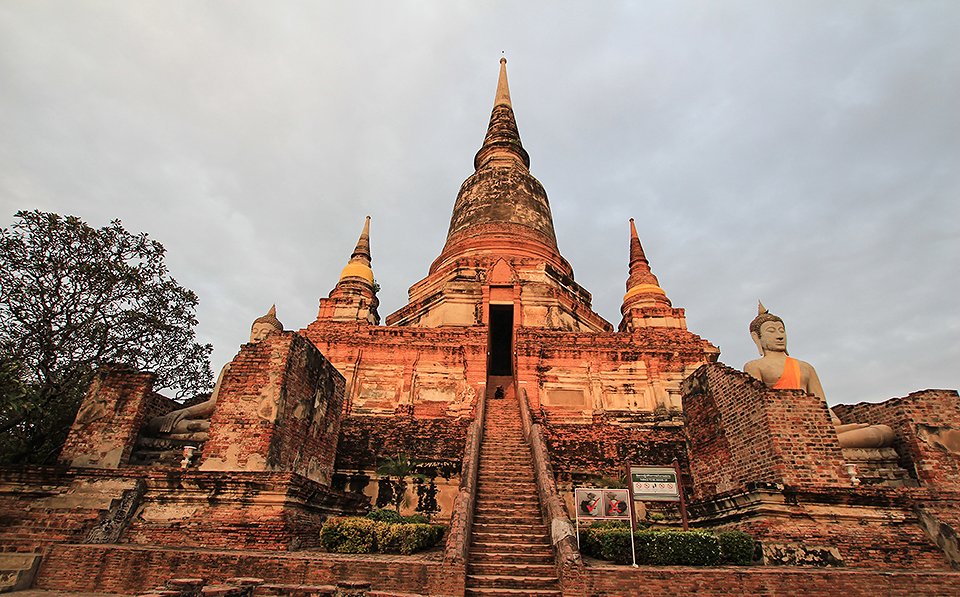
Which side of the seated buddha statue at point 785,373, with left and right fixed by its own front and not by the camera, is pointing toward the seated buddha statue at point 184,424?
right

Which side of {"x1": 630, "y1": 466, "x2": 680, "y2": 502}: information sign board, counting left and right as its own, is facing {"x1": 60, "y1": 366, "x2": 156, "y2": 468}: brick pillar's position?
right

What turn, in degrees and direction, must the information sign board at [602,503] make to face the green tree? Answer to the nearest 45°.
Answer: approximately 90° to its right

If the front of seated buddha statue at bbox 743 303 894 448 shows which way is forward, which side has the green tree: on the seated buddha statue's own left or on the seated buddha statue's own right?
on the seated buddha statue's own right

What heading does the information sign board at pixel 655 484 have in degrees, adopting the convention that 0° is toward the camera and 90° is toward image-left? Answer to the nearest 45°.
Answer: approximately 0°

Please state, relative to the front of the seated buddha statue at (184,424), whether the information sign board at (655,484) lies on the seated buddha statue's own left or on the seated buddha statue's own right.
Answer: on the seated buddha statue's own left

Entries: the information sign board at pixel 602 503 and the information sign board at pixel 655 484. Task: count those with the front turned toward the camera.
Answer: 2

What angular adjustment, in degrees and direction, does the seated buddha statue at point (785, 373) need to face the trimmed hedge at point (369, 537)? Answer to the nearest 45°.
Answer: approximately 90° to its right

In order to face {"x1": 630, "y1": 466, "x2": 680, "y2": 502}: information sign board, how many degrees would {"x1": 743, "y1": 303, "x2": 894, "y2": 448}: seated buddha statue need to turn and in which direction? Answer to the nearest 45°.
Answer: approximately 90° to its right

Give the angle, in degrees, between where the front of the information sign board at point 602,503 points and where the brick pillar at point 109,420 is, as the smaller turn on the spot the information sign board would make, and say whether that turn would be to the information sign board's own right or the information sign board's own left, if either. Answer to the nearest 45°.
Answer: approximately 90° to the information sign board's own right

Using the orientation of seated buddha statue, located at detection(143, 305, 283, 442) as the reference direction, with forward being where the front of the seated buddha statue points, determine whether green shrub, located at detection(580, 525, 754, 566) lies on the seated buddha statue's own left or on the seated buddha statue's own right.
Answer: on the seated buddha statue's own left
